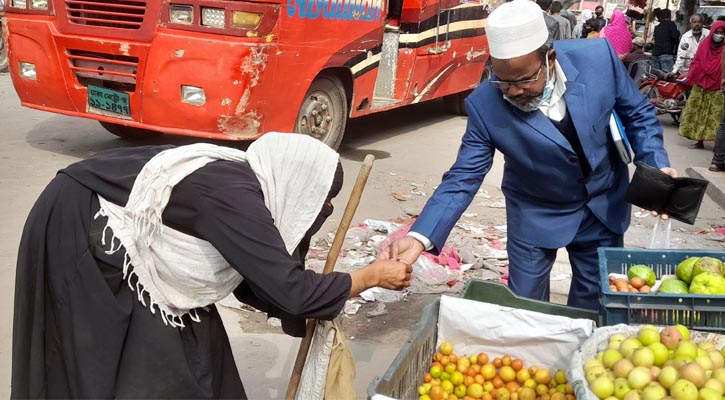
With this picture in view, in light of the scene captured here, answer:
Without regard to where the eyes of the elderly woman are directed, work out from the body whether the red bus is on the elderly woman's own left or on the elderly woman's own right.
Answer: on the elderly woman's own left

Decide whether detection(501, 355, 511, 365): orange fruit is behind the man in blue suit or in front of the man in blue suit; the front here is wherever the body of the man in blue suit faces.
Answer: in front

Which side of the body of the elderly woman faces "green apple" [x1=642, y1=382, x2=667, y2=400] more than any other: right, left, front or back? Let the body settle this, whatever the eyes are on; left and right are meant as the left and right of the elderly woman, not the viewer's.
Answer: front

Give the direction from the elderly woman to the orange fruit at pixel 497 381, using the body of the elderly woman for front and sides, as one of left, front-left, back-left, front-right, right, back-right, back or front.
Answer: front

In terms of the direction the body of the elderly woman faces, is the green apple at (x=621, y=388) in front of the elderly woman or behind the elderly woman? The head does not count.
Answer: in front

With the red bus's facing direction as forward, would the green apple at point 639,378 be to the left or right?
on its left

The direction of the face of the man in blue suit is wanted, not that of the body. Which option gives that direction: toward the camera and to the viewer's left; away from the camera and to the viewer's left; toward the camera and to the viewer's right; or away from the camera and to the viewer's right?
toward the camera and to the viewer's left

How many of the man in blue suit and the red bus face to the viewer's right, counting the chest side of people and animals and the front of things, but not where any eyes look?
0

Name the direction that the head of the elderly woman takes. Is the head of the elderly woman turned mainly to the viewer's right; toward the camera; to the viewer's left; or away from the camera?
to the viewer's right

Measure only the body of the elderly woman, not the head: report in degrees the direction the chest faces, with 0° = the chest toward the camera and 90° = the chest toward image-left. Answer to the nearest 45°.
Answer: approximately 270°

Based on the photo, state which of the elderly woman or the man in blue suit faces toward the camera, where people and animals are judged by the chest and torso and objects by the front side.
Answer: the man in blue suit

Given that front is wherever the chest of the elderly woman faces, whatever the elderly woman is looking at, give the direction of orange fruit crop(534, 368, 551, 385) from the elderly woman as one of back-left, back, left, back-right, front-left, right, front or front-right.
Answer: front

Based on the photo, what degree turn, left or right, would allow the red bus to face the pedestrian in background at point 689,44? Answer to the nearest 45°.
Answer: approximately 180°
